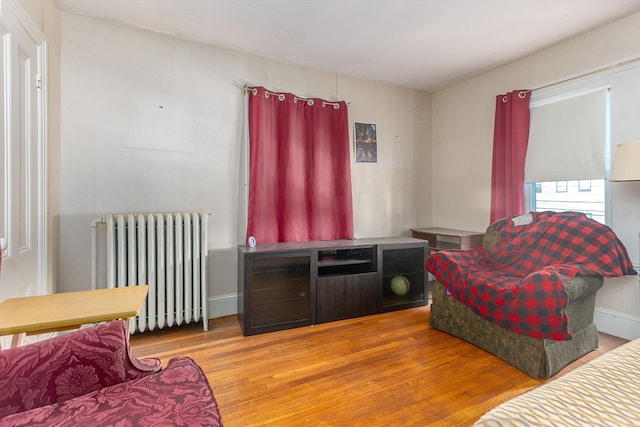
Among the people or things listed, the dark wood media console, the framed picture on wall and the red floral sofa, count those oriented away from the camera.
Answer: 0

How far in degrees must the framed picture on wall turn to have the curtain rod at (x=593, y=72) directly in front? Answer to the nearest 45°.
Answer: approximately 45° to its left

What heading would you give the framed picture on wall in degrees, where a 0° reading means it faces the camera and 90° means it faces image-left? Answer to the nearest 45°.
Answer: approximately 315°

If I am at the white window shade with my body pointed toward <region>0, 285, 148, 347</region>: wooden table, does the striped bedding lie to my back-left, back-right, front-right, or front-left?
front-left

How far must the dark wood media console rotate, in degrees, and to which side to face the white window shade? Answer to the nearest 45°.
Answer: approximately 45° to its left

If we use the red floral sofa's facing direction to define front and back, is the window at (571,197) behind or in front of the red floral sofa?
in front

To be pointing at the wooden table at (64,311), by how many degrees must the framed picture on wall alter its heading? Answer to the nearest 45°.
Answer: approximately 90° to its right

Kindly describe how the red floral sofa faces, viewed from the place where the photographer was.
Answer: facing to the right of the viewer

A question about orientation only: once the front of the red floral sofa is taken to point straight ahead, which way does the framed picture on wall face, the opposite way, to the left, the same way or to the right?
to the right

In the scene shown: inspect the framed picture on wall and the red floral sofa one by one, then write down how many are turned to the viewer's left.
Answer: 0

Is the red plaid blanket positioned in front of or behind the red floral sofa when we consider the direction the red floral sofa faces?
in front

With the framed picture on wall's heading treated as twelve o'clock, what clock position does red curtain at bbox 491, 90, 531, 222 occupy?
The red curtain is roughly at 11 o'clock from the framed picture on wall.

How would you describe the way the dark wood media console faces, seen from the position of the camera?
facing the viewer and to the right of the viewer

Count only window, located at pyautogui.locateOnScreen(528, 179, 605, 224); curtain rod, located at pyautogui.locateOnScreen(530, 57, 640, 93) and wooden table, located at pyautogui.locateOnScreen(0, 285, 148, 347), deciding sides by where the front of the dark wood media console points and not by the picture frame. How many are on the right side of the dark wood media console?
1

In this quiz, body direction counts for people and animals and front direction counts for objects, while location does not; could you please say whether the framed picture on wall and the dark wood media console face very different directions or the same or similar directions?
same or similar directions

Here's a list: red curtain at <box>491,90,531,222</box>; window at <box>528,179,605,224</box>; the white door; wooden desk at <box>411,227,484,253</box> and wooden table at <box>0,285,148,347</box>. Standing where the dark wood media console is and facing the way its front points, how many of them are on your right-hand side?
2

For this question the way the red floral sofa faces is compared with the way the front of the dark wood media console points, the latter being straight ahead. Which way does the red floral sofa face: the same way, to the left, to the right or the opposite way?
to the left

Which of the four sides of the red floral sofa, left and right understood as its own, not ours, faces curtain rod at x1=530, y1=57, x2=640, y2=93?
front

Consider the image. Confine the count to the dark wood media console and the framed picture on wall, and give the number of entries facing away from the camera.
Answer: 0

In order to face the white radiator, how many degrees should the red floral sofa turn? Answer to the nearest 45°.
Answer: approximately 90° to its left
